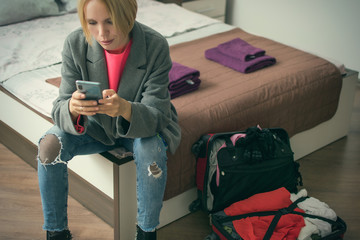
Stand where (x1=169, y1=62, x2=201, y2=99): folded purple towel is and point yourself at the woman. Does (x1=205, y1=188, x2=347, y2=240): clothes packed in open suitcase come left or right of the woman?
left

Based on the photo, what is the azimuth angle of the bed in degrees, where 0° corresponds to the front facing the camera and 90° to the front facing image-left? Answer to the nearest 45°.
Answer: approximately 315°

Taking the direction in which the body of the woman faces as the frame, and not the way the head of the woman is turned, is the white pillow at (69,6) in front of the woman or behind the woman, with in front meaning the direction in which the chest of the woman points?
behind

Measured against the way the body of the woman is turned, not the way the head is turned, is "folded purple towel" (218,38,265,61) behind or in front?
behind

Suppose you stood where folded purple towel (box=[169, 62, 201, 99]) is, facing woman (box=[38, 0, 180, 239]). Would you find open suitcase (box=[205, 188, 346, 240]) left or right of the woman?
left

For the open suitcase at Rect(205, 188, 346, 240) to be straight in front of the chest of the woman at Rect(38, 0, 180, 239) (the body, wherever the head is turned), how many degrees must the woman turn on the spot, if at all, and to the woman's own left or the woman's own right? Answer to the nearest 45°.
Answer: approximately 90° to the woman's own left

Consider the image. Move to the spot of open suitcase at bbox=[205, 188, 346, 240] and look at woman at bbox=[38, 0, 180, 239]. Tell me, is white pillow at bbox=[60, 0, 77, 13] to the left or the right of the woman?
right
